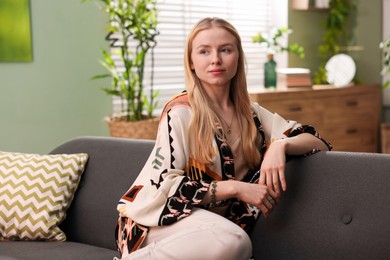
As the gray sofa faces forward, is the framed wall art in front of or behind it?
behind

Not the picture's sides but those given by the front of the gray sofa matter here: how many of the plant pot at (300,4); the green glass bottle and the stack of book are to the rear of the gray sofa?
3

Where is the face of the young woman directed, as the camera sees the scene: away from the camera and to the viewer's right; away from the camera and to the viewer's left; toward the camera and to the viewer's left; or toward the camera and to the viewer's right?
toward the camera and to the viewer's right

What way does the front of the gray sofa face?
toward the camera

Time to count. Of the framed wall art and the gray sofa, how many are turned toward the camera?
2

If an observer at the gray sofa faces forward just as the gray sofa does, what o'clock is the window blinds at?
The window blinds is roughly at 6 o'clock from the gray sofa.

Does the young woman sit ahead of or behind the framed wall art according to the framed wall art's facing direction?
ahead

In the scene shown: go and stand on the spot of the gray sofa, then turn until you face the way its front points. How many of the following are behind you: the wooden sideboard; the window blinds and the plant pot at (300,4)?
3

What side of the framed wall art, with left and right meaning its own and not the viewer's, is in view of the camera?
front

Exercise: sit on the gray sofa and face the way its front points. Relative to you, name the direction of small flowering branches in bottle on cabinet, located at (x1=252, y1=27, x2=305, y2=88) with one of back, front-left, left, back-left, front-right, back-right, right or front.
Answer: back

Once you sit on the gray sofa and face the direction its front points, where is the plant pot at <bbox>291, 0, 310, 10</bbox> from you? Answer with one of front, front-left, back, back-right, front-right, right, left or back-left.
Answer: back

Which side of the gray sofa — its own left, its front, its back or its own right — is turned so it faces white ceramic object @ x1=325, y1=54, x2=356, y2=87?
back
